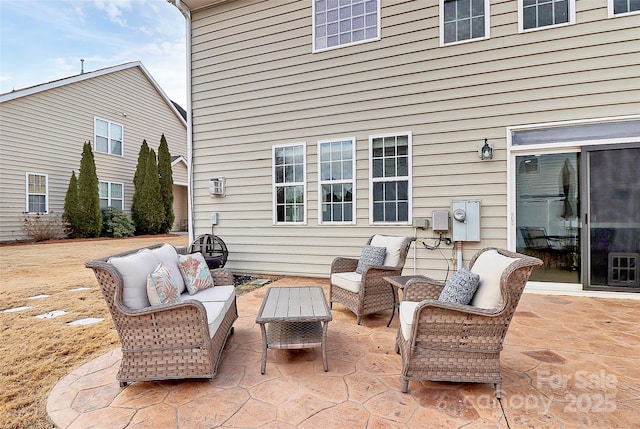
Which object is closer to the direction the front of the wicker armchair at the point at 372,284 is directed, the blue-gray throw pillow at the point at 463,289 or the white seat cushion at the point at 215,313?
the white seat cushion

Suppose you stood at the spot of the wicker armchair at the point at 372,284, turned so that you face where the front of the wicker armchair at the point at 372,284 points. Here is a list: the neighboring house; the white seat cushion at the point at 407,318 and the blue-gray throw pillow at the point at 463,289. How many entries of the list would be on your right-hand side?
1

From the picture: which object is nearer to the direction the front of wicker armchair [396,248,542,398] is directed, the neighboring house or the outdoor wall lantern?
the neighboring house

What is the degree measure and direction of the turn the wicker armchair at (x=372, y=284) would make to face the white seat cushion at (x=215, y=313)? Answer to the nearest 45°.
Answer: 0° — it already faces it

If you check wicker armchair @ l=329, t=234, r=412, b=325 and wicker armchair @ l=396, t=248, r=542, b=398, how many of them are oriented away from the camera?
0

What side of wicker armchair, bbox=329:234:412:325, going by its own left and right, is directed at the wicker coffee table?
front

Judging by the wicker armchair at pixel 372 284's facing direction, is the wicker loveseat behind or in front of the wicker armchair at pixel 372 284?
in front

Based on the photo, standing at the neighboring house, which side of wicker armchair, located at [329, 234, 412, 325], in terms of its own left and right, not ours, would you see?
right

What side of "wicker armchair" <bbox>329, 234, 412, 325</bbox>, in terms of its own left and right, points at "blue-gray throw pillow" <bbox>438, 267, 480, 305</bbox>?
left

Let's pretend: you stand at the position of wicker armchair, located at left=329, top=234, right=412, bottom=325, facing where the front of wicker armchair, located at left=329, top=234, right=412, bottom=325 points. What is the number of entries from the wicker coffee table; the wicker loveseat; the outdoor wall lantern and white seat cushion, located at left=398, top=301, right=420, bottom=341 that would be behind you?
1

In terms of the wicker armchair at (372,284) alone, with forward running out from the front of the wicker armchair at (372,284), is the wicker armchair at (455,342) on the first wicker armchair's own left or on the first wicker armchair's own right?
on the first wicker armchair's own left

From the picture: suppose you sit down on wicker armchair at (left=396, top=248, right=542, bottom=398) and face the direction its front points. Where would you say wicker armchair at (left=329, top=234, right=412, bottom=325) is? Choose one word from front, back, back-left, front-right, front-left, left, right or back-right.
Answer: front-right

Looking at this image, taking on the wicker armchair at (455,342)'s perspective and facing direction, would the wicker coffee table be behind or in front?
in front

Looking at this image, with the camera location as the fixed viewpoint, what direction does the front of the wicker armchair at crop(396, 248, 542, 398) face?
facing to the left of the viewer

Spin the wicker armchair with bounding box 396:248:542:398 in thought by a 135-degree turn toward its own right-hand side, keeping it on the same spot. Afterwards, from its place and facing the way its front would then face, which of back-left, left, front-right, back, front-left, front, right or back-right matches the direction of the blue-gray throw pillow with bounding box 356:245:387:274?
left

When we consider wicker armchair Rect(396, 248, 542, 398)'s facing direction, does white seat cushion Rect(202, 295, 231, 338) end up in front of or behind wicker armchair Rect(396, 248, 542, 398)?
in front
